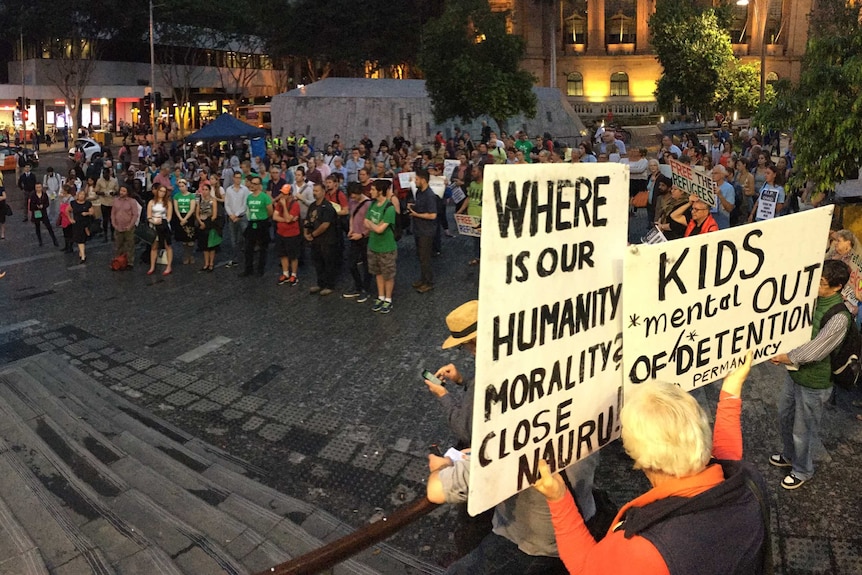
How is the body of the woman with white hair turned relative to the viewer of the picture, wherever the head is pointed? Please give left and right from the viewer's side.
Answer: facing away from the viewer and to the left of the viewer

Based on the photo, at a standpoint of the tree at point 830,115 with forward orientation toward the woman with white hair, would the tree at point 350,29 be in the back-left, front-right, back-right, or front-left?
back-right

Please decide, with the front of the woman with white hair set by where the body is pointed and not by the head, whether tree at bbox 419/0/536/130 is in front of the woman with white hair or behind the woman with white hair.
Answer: in front

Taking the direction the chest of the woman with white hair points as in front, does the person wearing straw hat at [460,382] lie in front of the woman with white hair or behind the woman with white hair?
in front

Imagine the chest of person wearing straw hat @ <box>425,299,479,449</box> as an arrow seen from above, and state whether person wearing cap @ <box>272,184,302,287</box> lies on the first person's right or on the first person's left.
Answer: on the first person's right

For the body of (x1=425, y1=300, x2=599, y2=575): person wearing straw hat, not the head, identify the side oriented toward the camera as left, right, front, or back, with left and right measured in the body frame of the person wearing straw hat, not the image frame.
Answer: left
